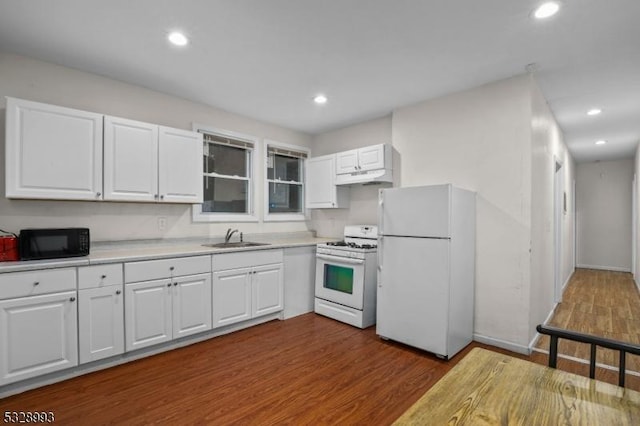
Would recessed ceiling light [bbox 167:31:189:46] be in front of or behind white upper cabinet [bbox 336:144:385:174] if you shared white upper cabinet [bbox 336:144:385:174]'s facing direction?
in front

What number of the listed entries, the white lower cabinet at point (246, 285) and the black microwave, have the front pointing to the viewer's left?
0

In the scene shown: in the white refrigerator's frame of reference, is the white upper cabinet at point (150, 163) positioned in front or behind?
in front

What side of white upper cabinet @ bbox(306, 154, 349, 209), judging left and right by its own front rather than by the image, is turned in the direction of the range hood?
left

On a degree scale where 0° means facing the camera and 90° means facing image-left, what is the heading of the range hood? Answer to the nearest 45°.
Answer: approximately 45°

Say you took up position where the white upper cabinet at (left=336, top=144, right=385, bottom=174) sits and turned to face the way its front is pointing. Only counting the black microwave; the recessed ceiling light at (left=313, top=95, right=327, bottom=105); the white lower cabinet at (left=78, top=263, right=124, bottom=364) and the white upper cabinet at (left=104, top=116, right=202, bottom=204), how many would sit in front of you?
4

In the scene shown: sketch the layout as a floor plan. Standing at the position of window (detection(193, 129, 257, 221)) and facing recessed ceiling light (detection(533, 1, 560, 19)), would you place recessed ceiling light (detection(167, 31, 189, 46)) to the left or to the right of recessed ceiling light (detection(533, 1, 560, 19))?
right

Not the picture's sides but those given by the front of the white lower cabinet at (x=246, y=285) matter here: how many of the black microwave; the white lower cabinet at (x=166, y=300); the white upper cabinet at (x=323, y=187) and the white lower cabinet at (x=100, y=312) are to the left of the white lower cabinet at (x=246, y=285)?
1
